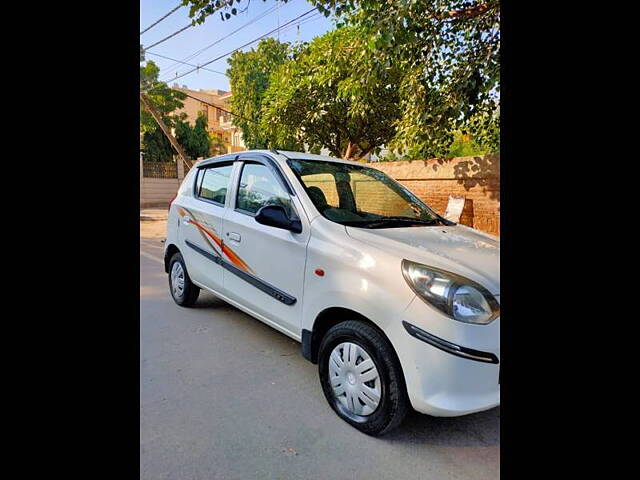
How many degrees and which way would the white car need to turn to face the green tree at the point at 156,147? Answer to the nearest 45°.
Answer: approximately 180°

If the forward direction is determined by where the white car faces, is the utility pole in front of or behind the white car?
behind

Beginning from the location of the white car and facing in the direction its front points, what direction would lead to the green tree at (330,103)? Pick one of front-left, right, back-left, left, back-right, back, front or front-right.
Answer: back-left

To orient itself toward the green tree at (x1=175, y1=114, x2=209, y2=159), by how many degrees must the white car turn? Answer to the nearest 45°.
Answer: approximately 180°

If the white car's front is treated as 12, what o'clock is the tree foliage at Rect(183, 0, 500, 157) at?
The tree foliage is roughly at 8 o'clock from the white car.

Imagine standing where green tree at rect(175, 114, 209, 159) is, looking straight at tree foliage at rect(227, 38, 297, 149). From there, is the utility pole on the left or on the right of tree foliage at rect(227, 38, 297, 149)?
right

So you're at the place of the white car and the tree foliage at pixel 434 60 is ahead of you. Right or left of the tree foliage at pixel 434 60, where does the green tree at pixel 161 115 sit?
left

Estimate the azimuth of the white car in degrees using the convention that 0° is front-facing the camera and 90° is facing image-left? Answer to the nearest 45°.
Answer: approximately 315°

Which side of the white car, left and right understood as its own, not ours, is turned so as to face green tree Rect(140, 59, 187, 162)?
back
